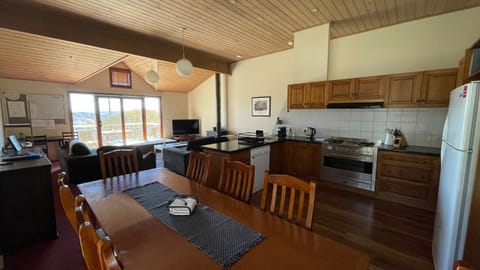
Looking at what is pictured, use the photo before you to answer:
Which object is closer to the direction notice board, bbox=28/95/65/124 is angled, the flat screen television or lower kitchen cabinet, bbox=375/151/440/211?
the lower kitchen cabinet

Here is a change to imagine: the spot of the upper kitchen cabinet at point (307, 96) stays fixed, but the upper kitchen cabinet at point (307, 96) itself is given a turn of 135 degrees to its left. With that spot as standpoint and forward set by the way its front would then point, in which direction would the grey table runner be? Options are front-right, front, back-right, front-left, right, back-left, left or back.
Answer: back-right

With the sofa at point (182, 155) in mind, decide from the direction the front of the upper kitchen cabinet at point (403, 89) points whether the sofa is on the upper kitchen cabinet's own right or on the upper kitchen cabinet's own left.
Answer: on the upper kitchen cabinet's own right

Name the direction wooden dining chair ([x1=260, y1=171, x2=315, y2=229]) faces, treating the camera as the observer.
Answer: facing the viewer and to the left of the viewer

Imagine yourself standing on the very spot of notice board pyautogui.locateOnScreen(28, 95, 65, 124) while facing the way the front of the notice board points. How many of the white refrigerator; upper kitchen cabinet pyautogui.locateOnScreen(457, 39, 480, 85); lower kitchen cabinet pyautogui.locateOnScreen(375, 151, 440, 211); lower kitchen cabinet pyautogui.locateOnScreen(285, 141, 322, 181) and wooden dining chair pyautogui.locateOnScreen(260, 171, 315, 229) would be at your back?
0

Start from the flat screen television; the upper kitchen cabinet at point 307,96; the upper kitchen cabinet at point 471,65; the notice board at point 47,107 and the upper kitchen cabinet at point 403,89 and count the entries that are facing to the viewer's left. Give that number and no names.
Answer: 1

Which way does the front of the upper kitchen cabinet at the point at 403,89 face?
toward the camera

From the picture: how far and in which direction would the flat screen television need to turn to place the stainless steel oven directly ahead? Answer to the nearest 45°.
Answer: approximately 45° to its left

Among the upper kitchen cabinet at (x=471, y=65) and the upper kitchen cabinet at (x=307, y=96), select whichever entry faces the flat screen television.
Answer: the upper kitchen cabinet at (x=471, y=65)

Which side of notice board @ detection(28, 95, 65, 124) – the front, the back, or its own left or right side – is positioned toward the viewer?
front

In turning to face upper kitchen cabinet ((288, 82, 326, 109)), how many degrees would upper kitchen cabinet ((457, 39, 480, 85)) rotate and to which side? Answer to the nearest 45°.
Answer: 0° — it already faces it

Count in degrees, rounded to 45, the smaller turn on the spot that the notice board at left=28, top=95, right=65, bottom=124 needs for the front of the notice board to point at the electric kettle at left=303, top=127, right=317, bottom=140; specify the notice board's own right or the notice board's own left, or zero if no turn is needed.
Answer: approximately 45° to the notice board's own left

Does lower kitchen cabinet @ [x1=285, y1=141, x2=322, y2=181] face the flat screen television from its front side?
no

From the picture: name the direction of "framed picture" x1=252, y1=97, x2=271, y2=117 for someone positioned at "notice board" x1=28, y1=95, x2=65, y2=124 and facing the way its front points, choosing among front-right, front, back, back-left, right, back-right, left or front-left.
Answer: front-left

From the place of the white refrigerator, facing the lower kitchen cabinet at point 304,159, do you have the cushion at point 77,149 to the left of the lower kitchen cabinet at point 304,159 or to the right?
left

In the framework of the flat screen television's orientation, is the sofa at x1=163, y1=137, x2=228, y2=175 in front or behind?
in front

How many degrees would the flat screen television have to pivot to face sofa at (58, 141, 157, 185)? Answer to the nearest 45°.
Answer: approximately 45° to its right

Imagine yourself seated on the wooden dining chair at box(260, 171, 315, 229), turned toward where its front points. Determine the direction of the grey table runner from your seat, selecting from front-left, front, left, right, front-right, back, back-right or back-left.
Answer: front

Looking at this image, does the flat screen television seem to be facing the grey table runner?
yes
